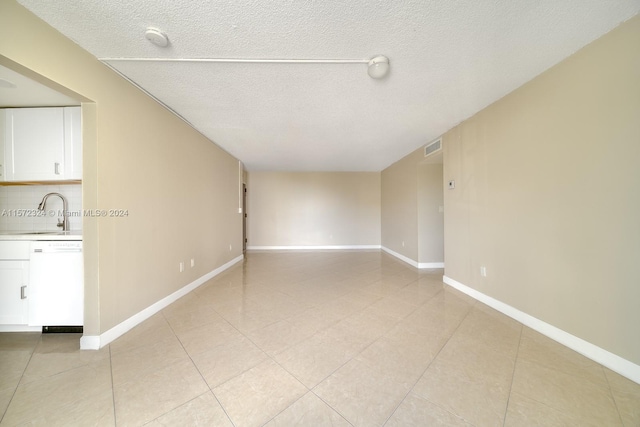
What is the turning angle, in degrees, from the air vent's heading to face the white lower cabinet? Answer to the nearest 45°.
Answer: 0° — it already faces it

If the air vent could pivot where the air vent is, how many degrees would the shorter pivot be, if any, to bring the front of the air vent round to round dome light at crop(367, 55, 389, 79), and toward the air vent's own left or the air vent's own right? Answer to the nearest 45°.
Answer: approximately 45° to the air vent's own left

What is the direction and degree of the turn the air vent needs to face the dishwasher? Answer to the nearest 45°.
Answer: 0° — it already faces it

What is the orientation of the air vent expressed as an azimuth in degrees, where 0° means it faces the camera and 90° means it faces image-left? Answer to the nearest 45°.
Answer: approximately 45°
